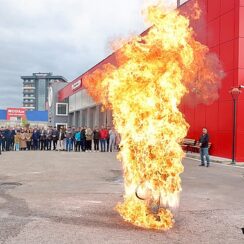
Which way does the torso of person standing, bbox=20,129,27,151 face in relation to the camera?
toward the camera

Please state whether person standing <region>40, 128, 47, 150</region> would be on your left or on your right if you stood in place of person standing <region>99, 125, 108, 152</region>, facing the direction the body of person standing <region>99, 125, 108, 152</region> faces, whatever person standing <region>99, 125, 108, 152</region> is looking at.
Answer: on your right

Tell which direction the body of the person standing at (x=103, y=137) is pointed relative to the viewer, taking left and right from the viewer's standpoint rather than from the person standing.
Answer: facing the viewer

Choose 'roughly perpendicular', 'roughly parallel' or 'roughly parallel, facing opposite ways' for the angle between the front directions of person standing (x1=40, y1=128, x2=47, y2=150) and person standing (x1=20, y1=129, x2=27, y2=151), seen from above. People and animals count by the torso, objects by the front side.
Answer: roughly parallel

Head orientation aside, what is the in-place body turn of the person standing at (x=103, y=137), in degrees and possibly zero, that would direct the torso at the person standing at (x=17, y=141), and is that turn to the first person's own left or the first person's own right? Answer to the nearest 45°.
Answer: approximately 90° to the first person's own right

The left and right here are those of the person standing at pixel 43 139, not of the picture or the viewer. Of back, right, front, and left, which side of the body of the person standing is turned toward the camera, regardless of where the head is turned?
front

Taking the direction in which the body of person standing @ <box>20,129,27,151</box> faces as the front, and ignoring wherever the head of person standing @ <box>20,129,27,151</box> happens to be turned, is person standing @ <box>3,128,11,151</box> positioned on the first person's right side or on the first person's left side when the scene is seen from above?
on the first person's right side

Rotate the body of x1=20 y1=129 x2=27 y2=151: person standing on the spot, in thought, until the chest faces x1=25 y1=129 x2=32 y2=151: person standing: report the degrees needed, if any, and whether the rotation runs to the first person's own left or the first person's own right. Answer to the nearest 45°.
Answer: approximately 135° to the first person's own left

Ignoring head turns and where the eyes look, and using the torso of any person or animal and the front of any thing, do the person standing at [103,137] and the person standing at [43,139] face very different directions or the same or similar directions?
same or similar directions

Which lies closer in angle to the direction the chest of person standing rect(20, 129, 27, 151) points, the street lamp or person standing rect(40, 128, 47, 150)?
the street lamp

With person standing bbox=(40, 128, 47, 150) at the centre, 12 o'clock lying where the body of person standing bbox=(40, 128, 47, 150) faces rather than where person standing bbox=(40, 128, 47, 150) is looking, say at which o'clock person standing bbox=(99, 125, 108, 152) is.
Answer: person standing bbox=(99, 125, 108, 152) is roughly at 10 o'clock from person standing bbox=(40, 128, 47, 150).

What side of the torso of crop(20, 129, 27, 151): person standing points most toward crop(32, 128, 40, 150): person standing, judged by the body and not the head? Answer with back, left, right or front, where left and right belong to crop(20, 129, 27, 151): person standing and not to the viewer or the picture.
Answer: left
